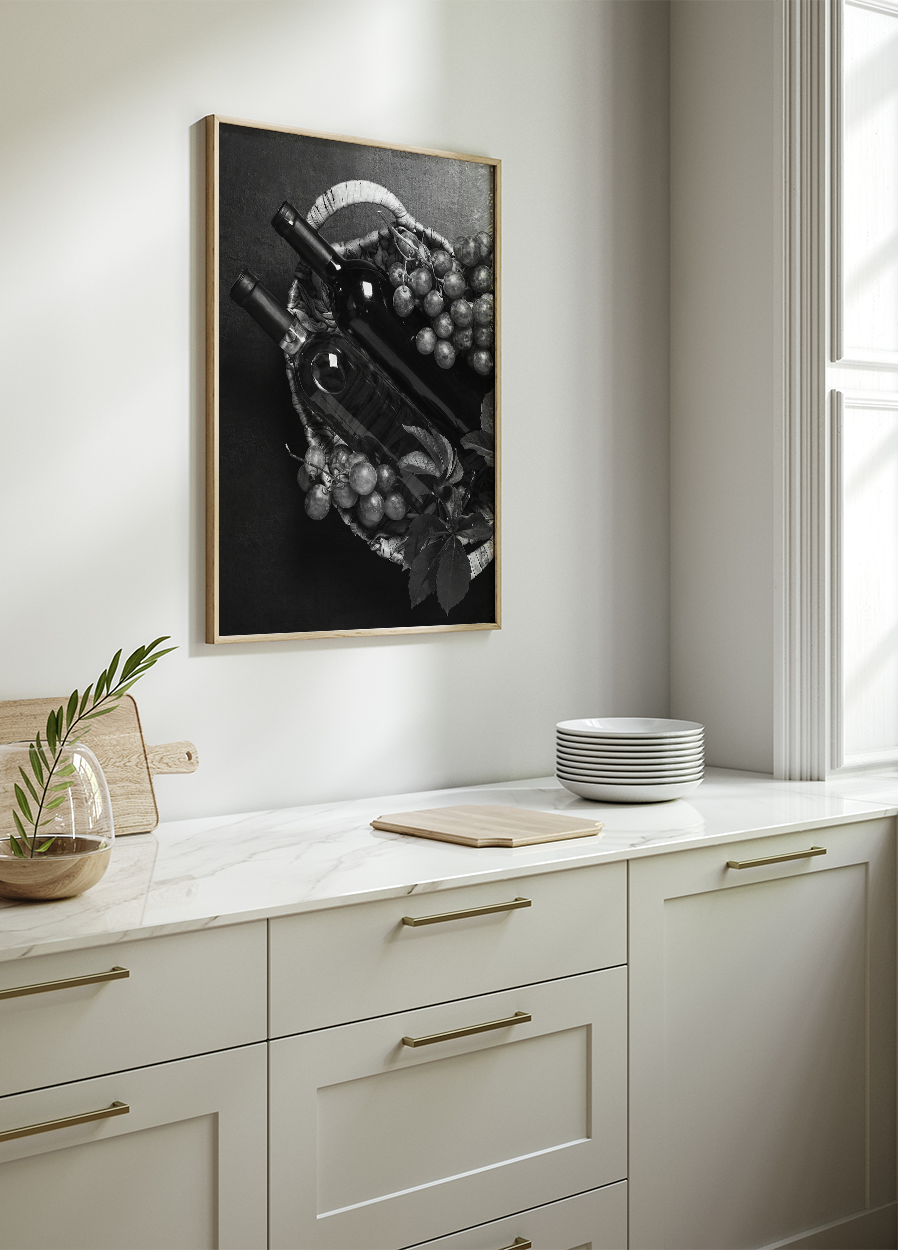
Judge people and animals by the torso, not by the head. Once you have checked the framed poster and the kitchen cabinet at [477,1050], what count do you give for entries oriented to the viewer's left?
0

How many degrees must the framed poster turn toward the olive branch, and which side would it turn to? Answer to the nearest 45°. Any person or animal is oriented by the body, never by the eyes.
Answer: approximately 90° to its right
